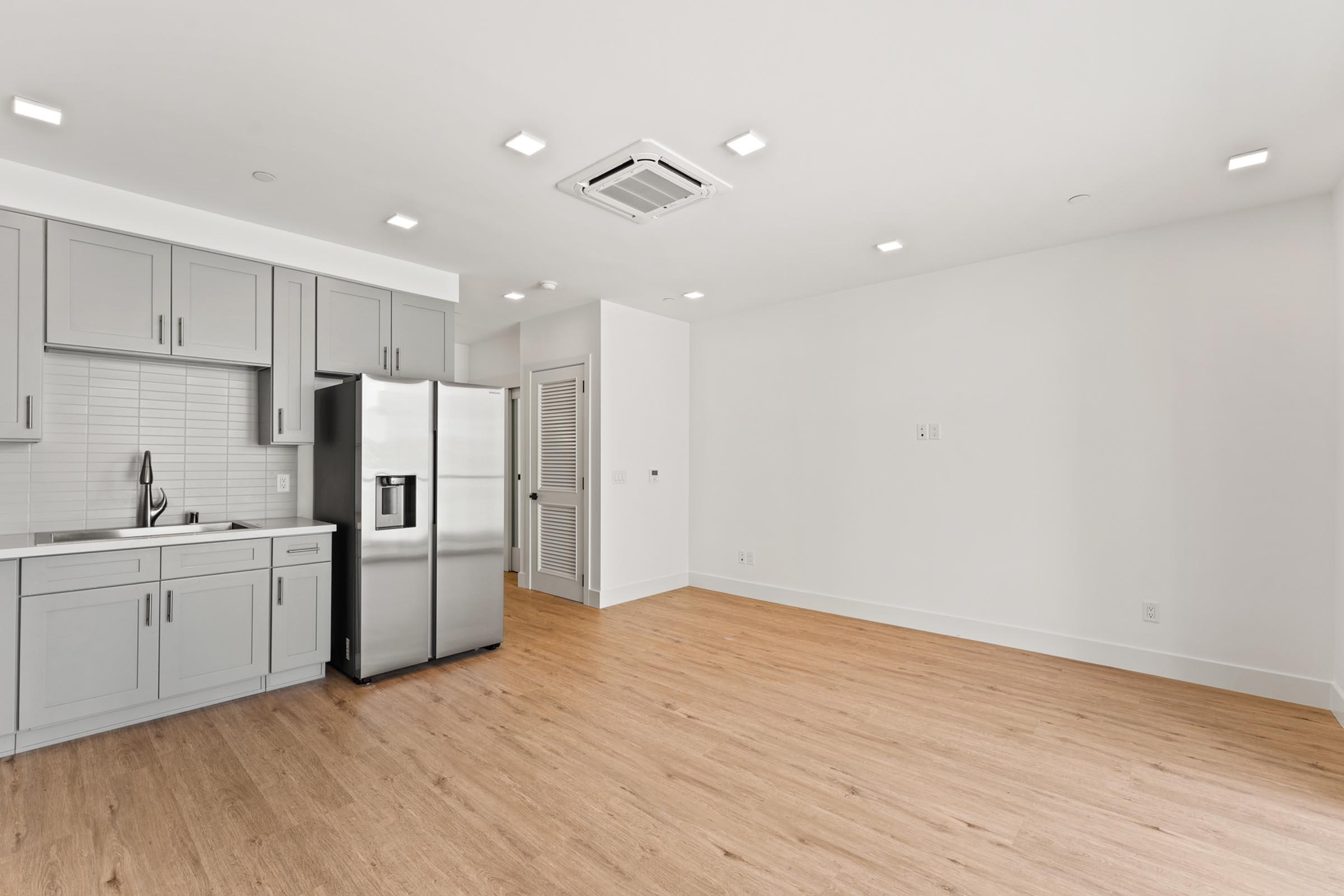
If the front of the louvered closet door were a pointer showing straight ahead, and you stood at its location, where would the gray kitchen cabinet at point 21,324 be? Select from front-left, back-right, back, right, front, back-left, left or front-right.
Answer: front

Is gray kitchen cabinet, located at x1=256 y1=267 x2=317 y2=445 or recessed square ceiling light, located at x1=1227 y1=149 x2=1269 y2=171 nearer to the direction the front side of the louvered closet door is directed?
the gray kitchen cabinet

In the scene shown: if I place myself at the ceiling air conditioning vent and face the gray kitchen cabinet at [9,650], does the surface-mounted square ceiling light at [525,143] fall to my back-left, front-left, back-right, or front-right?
front-left

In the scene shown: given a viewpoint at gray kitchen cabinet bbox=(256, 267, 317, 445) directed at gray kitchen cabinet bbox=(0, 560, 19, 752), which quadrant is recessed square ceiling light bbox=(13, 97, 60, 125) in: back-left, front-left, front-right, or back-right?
front-left

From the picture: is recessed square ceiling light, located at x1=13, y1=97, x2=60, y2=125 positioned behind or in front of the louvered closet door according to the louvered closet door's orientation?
in front

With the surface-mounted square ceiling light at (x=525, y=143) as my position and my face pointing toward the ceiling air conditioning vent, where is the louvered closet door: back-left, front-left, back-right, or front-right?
front-left

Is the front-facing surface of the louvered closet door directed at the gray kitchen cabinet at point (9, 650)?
yes

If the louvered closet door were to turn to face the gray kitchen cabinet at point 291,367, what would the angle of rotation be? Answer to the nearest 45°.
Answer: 0° — it already faces it

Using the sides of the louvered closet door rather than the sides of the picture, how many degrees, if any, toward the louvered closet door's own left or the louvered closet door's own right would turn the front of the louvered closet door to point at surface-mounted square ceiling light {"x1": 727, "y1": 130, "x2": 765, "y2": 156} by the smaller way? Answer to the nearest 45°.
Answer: approximately 45° to the louvered closet door's own left

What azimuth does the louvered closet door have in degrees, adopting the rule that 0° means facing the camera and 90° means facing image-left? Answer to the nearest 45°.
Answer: approximately 45°

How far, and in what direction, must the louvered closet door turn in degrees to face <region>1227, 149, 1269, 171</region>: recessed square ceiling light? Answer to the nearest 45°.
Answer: approximately 90° to its left

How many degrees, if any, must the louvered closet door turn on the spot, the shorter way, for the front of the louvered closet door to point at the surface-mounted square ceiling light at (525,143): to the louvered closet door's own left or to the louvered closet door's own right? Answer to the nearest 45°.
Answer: approximately 45° to the louvered closet door's own left

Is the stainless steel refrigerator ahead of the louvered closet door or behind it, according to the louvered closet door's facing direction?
ahead
